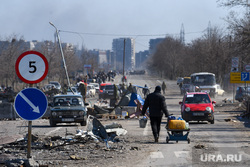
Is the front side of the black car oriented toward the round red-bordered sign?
yes

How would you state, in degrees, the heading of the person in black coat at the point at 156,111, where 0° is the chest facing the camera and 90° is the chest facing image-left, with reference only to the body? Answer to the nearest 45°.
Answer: approximately 180°

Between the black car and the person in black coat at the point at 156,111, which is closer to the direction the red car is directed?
the person in black coat

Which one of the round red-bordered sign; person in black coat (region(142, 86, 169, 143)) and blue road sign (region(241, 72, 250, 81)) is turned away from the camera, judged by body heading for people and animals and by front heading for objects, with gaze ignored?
the person in black coat

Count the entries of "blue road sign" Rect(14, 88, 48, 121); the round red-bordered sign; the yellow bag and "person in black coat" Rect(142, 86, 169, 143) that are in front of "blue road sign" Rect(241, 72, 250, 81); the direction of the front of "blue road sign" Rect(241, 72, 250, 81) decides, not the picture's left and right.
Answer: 4

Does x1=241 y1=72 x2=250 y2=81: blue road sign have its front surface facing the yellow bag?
yes

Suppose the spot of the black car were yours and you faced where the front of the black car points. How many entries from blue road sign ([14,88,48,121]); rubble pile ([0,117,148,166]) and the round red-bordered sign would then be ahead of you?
3

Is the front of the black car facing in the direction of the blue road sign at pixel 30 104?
yes

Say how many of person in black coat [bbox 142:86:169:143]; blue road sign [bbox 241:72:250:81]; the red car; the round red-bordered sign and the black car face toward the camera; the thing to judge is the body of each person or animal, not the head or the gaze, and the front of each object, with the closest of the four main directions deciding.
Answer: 4

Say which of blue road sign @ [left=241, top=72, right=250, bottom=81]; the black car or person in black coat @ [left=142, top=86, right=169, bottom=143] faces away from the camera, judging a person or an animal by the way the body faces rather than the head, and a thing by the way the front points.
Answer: the person in black coat
